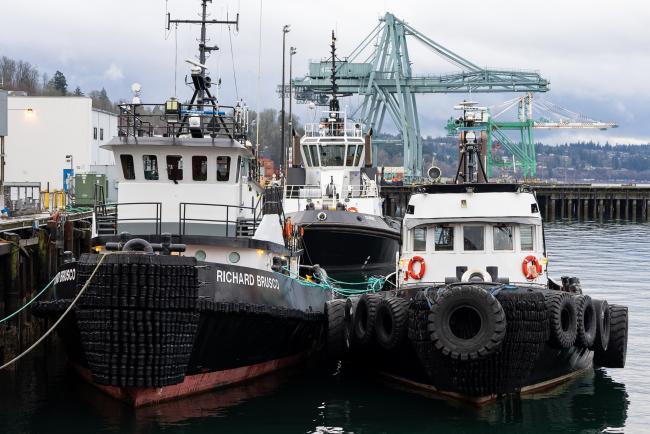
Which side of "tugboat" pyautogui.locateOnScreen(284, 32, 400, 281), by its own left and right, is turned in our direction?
front

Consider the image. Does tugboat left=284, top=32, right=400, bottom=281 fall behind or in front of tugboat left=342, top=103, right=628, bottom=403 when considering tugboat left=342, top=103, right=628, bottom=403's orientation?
behind

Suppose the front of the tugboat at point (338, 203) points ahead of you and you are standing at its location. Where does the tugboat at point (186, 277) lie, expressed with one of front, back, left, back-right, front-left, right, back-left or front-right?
front

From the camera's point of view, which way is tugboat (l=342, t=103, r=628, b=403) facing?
toward the camera

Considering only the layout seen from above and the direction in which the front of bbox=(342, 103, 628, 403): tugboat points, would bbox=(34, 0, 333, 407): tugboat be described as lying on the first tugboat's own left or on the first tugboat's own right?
on the first tugboat's own right

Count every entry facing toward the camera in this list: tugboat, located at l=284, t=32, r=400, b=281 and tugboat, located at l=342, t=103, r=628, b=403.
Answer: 2

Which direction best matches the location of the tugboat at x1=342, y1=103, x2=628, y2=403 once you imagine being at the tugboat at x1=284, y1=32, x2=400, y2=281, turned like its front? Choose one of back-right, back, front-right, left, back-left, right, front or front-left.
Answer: front

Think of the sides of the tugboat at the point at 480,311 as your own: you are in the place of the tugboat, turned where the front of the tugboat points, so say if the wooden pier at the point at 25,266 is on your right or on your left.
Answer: on your right
